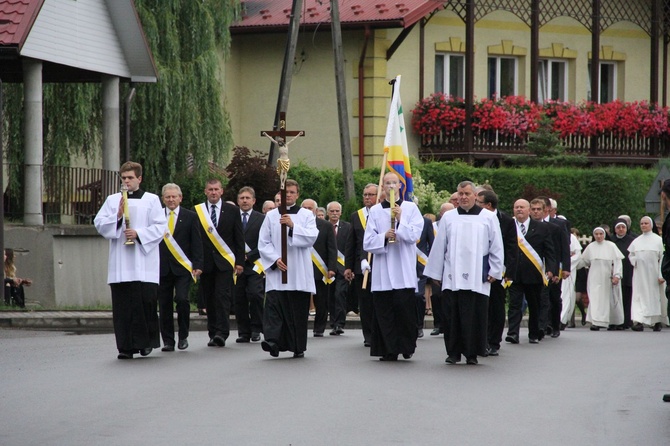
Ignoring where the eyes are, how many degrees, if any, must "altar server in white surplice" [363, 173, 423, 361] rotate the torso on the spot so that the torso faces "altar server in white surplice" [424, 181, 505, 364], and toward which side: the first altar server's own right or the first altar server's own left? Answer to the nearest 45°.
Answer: approximately 90° to the first altar server's own left

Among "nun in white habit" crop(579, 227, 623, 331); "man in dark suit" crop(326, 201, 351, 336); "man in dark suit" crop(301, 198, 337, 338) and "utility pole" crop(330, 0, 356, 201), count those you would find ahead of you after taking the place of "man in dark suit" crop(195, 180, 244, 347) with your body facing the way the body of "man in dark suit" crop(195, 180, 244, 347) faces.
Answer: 0

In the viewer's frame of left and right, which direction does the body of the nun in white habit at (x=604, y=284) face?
facing the viewer

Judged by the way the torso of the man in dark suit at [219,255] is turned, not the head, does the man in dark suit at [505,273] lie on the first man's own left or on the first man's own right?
on the first man's own left

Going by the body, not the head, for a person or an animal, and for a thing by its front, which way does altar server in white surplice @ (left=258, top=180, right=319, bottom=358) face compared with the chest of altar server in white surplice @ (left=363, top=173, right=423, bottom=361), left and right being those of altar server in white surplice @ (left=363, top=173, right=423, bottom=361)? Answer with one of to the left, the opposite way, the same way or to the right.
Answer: the same way

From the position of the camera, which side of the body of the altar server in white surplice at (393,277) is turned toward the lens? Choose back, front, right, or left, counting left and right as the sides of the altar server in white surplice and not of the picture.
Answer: front

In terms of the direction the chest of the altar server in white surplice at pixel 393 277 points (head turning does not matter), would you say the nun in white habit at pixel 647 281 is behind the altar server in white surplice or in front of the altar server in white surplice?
behind

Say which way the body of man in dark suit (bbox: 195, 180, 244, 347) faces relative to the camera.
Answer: toward the camera

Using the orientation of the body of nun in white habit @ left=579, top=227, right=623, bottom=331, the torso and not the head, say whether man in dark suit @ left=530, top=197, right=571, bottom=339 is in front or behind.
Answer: in front

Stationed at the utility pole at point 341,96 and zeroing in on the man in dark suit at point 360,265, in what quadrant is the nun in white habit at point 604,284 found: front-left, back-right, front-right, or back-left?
front-left

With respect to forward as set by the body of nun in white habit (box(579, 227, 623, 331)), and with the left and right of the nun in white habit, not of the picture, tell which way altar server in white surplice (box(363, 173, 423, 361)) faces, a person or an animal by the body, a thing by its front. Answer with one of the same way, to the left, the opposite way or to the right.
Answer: the same way

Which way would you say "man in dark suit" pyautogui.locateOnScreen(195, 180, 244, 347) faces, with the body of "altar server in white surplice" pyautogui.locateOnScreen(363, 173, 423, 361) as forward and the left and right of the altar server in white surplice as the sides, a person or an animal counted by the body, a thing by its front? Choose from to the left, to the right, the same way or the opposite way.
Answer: the same way

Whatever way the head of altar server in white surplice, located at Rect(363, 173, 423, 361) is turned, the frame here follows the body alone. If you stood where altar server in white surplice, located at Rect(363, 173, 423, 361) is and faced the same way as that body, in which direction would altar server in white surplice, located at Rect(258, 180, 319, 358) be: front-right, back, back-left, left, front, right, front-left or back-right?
right

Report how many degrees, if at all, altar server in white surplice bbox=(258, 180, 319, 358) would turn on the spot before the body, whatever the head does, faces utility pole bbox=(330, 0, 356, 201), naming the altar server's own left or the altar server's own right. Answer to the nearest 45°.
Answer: approximately 180°

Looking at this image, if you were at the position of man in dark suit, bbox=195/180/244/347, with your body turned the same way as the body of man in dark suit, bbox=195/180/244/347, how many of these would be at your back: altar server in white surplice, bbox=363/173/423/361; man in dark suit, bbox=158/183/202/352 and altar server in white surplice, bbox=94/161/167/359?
0

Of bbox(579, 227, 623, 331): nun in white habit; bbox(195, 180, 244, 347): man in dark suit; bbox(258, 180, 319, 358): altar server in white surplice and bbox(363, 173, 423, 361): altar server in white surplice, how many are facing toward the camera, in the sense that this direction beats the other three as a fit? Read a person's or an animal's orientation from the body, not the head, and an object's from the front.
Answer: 4
